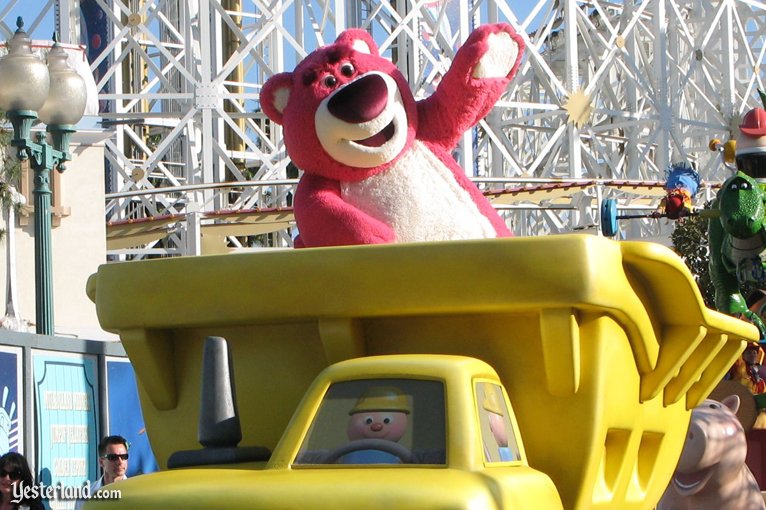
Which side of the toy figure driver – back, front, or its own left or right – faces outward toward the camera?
front

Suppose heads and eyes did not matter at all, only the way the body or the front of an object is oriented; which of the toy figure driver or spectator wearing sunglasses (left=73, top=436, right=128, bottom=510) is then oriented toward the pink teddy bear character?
the spectator wearing sunglasses

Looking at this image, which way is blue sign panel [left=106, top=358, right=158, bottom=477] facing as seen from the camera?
toward the camera

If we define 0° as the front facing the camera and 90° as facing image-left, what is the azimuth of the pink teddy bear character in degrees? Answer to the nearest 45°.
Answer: approximately 315°

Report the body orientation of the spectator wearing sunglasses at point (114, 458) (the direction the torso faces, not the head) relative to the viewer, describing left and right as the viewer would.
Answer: facing the viewer and to the right of the viewer

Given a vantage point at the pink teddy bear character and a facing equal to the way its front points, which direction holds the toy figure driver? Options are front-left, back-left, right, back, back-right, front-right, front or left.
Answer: front-right

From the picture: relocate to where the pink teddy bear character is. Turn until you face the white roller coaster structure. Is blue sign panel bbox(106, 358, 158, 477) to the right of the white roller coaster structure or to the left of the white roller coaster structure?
left

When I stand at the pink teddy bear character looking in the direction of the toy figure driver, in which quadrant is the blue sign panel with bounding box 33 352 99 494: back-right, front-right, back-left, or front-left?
back-right

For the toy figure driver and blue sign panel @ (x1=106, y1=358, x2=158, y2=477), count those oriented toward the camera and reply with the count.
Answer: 2

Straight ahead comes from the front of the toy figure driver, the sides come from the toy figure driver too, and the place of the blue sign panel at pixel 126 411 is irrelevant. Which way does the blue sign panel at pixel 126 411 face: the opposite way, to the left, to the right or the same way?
the same way

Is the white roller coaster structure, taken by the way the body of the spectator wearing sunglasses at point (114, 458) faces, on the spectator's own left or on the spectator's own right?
on the spectator's own left

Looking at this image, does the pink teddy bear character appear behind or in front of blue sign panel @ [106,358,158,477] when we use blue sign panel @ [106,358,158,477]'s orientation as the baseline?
in front
